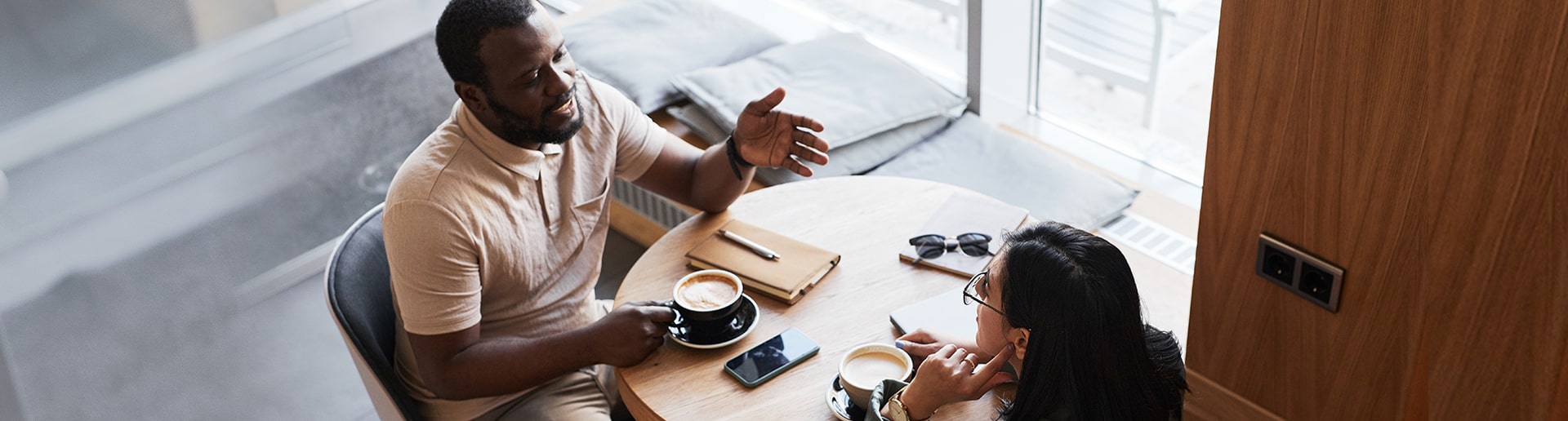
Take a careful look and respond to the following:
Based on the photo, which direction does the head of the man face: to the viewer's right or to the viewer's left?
to the viewer's right

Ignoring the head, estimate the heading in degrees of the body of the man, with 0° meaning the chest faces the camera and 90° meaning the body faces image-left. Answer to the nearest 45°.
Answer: approximately 315°

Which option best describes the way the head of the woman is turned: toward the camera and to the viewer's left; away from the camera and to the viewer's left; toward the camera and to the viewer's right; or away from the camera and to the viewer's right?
away from the camera and to the viewer's left

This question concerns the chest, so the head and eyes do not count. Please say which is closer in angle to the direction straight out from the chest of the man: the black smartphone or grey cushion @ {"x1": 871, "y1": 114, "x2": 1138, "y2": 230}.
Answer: the black smartphone

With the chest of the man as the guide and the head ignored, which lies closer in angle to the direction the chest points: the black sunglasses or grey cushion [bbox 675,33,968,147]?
the black sunglasses

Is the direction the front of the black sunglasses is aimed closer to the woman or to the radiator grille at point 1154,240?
the woman

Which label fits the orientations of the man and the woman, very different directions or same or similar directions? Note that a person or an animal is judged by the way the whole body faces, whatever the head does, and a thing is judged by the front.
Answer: very different directions

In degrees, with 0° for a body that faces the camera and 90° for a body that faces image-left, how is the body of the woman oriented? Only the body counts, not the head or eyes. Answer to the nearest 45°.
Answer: approximately 135°

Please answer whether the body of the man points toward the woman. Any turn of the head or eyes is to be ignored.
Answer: yes

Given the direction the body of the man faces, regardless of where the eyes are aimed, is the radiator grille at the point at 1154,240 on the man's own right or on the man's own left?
on the man's own left
